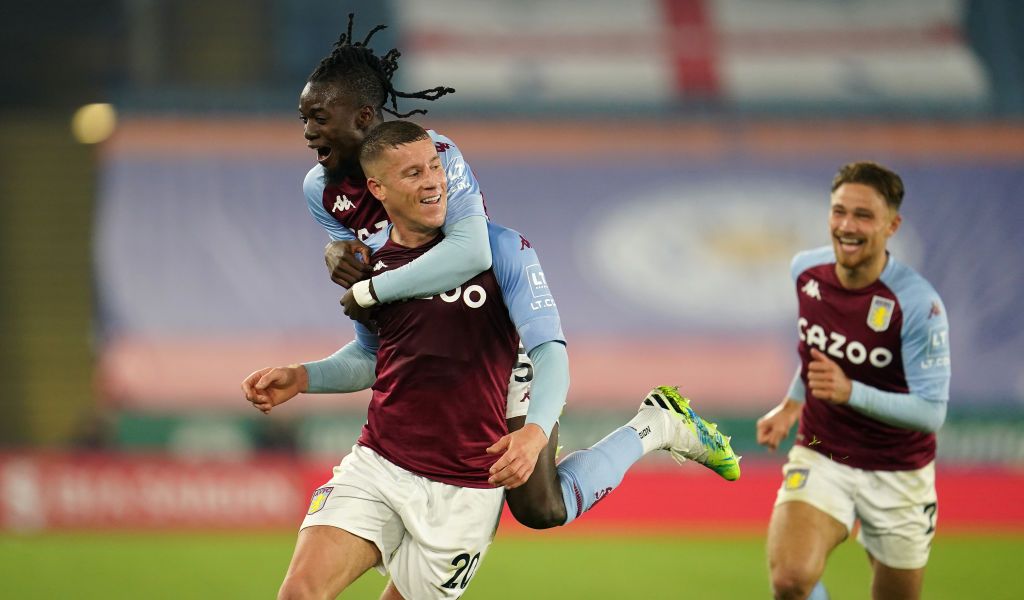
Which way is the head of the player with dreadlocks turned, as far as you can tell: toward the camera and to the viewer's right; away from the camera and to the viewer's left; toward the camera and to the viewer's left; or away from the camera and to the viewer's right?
toward the camera and to the viewer's left
